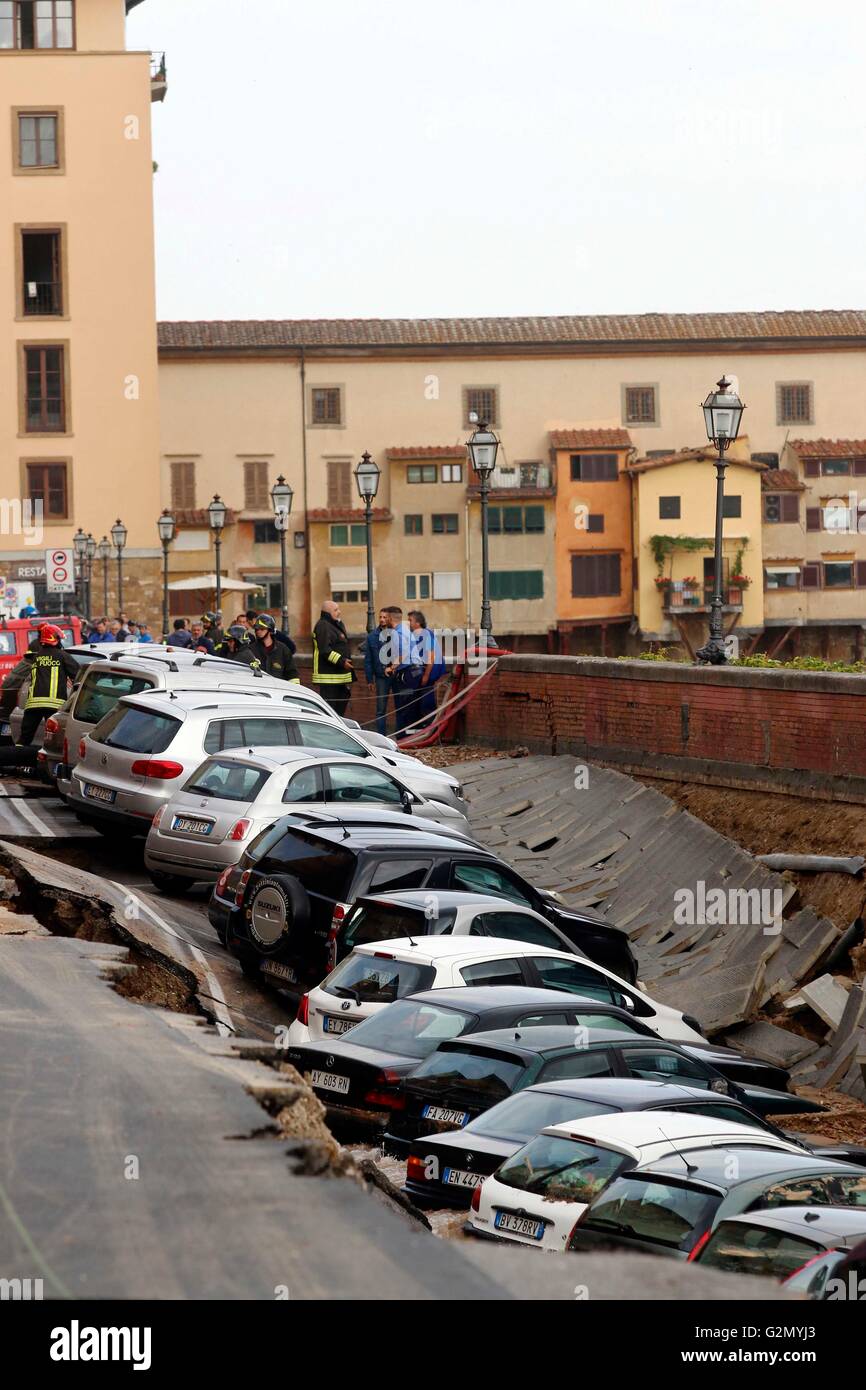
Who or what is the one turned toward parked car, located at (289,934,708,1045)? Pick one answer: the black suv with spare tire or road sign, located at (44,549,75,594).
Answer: the road sign

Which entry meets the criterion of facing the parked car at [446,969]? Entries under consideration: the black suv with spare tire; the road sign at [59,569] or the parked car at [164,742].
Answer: the road sign

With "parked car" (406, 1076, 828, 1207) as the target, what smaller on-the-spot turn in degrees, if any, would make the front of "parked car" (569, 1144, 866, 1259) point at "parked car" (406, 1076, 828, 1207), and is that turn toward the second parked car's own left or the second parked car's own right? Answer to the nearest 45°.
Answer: approximately 90° to the second parked car's own left

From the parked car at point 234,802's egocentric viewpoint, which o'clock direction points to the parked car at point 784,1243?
the parked car at point 784,1243 is roughly at 4 o'clock from the parked car at point 234,802.

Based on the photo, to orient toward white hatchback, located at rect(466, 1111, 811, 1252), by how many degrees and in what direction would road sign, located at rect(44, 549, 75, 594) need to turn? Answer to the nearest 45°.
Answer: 0° — it already faces it

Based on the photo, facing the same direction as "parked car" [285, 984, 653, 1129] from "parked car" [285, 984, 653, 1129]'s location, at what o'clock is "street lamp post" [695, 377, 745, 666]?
The street lamp post is roughly at 11 o'clock from the parked car.

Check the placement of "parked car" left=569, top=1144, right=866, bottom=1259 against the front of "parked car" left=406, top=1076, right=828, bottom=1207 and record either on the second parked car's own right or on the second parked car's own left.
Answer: on the second parked car's own right

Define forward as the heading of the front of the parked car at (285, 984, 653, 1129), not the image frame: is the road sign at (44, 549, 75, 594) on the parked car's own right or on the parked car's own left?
on the parked car's own left

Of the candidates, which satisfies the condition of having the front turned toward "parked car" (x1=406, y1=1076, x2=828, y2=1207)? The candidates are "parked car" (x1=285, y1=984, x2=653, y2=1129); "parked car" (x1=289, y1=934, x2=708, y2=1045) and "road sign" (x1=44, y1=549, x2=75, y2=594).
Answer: the road sign

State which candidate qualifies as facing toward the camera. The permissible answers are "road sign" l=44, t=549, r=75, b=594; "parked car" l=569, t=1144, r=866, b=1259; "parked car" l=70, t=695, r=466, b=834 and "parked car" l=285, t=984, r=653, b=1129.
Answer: the road sign

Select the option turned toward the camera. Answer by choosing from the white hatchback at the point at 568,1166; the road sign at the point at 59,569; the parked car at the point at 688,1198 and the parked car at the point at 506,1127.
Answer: the road sign

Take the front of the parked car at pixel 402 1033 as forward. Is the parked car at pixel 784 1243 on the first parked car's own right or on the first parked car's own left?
on the first parked car's own right

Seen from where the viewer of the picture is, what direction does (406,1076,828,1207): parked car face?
facing away from the viewer and to the right of the viewer

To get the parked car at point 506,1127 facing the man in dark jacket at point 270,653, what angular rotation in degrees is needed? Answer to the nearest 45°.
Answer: approximately 45° to its left

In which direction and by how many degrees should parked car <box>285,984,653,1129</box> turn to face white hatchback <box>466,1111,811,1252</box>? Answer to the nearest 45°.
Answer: approximately 135° to its right

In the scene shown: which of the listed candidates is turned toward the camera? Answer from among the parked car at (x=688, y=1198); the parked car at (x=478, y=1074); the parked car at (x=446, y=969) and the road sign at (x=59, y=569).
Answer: the road sign
